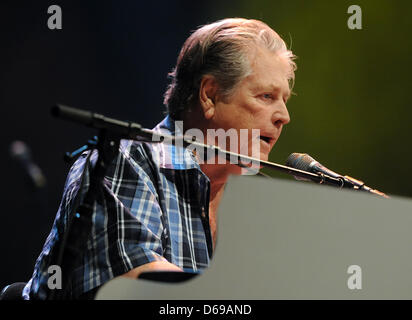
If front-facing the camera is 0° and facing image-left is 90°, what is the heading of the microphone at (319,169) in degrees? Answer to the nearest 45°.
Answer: approximately 90°

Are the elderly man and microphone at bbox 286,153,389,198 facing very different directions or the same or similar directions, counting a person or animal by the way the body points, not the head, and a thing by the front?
very different directions

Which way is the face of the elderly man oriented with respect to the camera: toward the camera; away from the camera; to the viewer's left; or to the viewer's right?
to the viewer's right

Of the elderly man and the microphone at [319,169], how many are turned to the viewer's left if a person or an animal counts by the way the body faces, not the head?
1

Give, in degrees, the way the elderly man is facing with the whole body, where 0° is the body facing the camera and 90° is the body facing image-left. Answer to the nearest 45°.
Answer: approximately 270°
